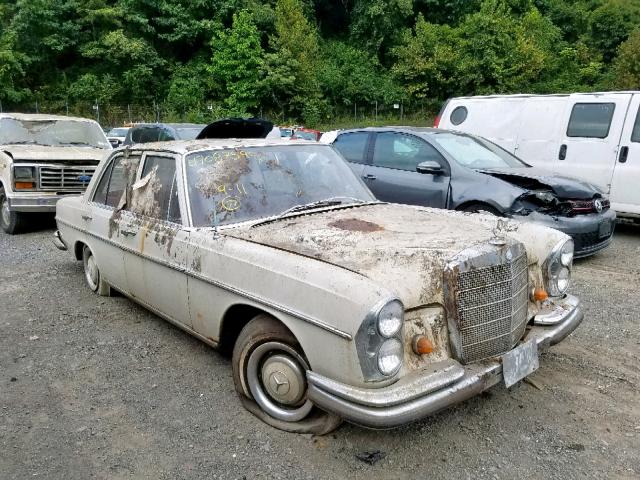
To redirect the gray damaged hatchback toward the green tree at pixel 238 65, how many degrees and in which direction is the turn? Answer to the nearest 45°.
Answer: approximately 180°

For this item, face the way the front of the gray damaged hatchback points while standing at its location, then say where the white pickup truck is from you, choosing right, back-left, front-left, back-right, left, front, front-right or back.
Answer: back-right

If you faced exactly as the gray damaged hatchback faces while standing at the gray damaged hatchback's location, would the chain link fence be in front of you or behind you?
behind

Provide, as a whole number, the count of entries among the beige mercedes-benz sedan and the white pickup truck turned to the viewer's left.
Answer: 0

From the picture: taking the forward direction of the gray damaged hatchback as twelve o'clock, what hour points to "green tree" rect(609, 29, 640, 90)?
The green tree is roughly at 8 o'clock from the gray damaged hatchback.

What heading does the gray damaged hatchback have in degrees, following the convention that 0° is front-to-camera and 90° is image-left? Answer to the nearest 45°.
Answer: approximately 315°

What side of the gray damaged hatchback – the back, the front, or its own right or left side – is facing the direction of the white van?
left

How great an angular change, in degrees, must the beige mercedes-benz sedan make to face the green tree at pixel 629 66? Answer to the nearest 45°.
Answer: approximately 90° to its left

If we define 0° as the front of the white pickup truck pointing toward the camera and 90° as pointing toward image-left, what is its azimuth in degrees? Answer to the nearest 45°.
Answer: approximately 315°

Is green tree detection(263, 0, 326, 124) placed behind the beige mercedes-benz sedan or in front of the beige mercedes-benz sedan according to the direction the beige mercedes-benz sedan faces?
behind

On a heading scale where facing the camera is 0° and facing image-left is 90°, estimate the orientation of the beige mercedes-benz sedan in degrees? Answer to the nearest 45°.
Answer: approximately 315°
